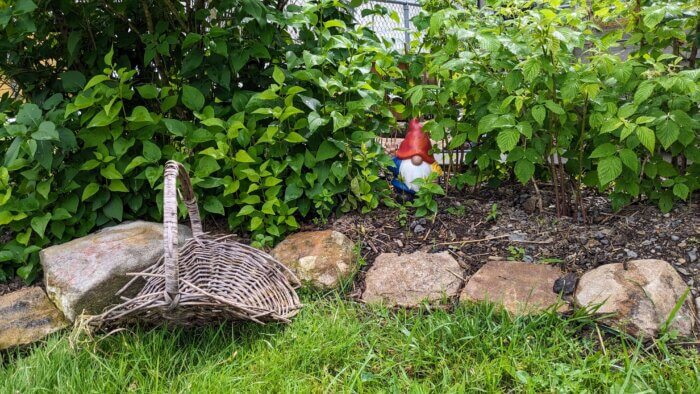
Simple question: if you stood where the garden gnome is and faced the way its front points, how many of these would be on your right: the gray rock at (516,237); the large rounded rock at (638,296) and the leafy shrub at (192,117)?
1

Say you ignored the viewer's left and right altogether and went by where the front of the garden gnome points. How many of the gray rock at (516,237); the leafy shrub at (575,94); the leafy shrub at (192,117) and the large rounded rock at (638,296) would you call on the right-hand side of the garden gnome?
1

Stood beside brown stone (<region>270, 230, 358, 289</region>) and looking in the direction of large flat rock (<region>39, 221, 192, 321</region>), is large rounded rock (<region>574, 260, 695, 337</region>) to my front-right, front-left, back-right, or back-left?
back-left

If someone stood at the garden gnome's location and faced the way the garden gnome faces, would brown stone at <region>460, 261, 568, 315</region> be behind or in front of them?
in front

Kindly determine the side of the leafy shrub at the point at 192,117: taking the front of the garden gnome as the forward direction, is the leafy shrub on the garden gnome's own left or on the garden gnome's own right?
on the garden gnome's own right

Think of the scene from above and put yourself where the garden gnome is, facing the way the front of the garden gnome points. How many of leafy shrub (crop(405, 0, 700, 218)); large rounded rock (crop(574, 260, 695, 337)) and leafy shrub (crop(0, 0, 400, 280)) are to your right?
1

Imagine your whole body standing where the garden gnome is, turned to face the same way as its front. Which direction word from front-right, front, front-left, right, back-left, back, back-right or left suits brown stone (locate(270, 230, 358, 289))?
front-right

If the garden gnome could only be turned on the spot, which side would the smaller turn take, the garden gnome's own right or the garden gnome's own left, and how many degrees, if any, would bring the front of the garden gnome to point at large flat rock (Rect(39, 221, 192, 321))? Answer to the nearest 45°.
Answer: approximately 45° to the garden gnome's own right

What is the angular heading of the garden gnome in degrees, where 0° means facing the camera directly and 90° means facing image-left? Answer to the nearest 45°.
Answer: approximately 0°

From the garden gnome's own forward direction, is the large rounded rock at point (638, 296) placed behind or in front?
in front

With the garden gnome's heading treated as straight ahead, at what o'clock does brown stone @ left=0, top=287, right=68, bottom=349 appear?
The brown stone is roughly at 2 o'clock from the garden gnome.
